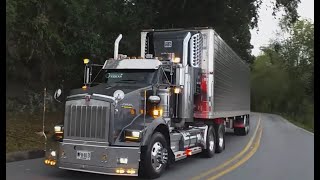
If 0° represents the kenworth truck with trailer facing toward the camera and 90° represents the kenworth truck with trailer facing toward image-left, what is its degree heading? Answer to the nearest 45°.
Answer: approximately 45°
